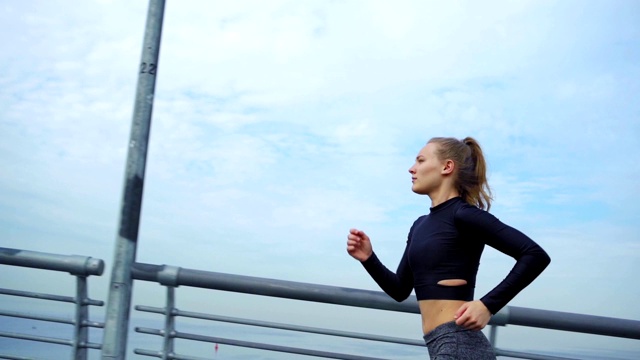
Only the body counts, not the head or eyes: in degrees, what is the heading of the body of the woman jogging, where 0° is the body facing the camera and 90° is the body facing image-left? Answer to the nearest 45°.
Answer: approximately 90°

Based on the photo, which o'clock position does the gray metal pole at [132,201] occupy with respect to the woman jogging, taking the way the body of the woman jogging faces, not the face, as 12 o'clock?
The gray metal pole is roughly at 1 o'clock from the woman jogging.

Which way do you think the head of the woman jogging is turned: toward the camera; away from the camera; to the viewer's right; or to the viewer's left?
to the viewer's left

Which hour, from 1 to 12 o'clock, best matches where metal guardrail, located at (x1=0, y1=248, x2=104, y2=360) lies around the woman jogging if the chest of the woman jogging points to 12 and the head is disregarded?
The metal guardrail is roughly at 1 o'clock from the woman jogging.

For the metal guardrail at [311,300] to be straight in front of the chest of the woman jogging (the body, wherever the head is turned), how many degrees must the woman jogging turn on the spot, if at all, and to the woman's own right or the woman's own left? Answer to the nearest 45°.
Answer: approximately 45° to the woman's own right

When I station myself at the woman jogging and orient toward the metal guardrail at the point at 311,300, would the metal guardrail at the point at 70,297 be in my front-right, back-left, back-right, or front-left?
front-left
